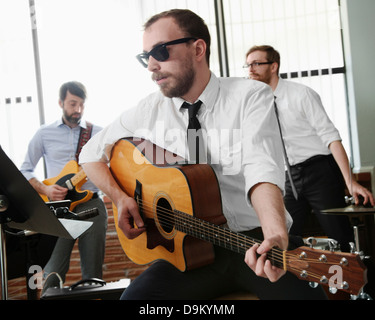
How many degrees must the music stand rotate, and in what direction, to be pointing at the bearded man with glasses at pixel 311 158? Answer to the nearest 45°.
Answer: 0° — it already faces them

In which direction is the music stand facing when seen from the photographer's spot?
facing away from the viewer and to the right of the viewer

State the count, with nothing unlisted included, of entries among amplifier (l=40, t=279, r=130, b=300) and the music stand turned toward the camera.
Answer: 1

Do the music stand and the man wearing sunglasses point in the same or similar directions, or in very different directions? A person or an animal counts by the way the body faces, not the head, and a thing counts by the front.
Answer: very different directions

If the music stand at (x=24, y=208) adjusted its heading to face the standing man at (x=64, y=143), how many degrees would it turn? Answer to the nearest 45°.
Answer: approximately 45° to its left

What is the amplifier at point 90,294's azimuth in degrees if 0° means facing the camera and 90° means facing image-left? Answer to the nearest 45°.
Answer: approximately 0°
